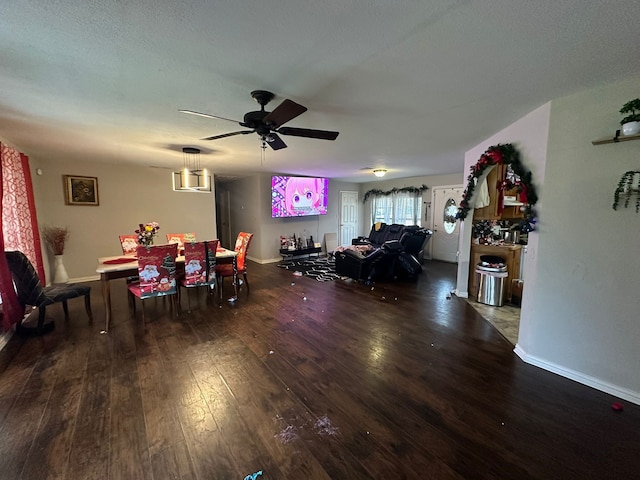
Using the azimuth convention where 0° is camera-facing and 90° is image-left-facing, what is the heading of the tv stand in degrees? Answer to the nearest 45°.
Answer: approximately 315°

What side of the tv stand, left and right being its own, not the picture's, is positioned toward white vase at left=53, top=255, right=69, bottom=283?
right

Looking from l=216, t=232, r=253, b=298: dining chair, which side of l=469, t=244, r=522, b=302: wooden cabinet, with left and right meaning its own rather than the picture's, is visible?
right

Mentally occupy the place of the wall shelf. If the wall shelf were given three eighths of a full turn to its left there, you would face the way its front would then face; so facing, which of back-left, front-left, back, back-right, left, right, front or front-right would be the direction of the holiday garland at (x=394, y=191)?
back-left

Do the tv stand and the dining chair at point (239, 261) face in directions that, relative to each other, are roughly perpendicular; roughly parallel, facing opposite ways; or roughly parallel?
roughly perpendicular

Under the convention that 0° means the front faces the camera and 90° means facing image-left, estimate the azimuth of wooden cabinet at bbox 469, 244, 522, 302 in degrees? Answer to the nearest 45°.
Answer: approximately 45°

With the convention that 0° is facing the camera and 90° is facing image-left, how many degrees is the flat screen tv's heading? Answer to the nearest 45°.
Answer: approximately 315°

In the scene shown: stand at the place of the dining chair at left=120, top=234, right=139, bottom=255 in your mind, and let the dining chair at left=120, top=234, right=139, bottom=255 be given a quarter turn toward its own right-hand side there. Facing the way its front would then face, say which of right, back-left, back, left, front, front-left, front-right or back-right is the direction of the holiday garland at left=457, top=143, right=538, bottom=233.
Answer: back-left

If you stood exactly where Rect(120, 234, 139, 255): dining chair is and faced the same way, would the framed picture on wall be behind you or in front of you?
behind

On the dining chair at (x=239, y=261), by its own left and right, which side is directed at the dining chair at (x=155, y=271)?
front

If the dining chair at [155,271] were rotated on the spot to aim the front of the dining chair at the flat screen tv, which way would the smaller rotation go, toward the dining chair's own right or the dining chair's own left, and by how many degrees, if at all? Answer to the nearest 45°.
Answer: approximately 90° to the dining chair's own right
